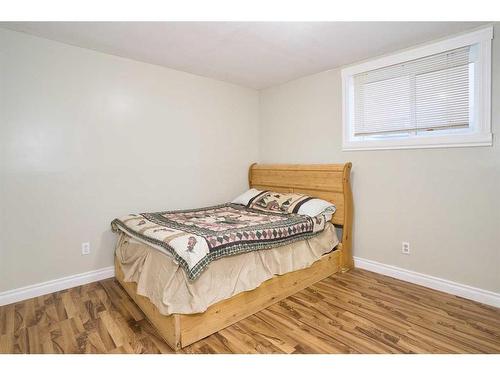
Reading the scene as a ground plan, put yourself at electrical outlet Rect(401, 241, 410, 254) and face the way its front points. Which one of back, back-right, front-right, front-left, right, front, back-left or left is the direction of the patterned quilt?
front-right

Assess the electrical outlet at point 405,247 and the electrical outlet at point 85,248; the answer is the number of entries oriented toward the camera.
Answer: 2

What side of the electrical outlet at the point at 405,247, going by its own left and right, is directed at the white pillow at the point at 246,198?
right

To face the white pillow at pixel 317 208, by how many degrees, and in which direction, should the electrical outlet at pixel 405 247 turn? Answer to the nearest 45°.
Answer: approximately 90° to its right

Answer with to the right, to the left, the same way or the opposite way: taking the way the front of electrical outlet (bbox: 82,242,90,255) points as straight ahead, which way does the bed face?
to the right

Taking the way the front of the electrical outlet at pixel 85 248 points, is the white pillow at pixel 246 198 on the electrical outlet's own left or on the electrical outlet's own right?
on the electrical outlet's own left

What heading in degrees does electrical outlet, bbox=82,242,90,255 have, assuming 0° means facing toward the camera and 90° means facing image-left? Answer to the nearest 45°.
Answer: approximately 0°

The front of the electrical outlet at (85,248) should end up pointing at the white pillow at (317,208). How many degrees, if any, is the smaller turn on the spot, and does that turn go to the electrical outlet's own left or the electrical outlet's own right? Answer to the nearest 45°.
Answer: approximately 45° to the electrical outlet's own left

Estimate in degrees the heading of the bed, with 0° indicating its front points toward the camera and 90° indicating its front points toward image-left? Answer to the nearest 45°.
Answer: approximately 45°
